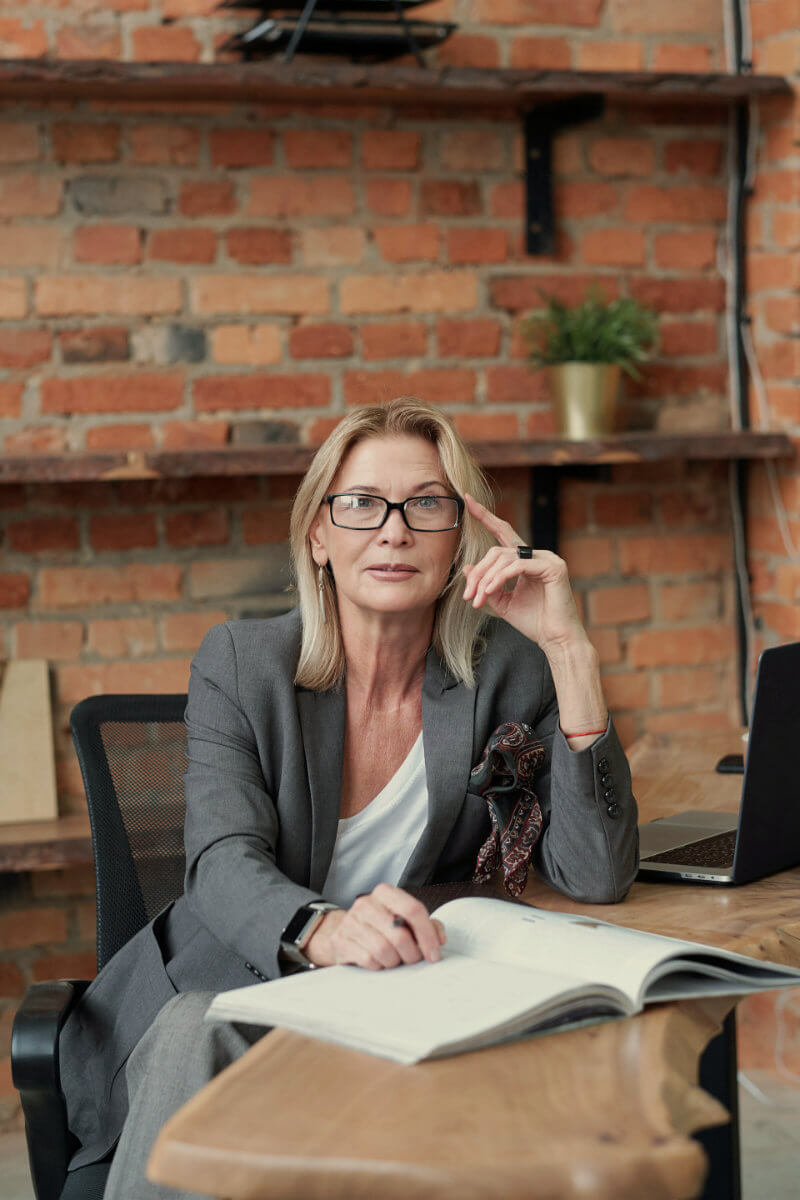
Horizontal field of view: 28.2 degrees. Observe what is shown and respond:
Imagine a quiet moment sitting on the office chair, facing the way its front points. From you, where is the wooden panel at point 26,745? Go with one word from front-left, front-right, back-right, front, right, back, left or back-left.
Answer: back

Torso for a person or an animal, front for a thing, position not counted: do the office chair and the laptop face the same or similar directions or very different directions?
very different directions

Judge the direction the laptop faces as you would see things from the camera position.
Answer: facing away from the viewer and to the left of the viewer

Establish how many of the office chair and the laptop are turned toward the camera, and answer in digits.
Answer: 1

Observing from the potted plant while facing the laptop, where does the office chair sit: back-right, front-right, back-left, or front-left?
front-right

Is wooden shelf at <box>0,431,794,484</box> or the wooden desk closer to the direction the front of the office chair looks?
the wooden desk

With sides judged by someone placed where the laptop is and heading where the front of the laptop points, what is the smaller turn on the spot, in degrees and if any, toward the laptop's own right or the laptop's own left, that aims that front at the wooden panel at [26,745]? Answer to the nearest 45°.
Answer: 0° — it already faces it

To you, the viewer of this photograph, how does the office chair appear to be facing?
facing the viewer

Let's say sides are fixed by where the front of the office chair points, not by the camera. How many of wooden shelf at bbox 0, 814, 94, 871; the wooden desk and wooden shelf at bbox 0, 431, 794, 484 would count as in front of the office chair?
1

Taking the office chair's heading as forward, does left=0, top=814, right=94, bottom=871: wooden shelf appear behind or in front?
behind

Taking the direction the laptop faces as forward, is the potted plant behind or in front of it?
in front

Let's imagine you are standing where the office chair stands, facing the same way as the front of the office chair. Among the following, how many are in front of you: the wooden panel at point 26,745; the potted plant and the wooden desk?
1

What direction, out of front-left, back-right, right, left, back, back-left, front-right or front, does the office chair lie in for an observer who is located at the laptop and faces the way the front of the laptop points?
front-left
